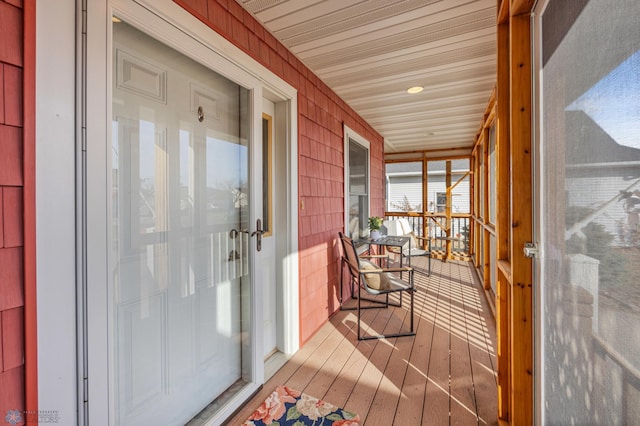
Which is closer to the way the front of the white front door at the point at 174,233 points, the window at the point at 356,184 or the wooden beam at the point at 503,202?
the wooden beam

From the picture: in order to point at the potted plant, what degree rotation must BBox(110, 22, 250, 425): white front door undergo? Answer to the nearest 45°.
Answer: approximately 90° to its left

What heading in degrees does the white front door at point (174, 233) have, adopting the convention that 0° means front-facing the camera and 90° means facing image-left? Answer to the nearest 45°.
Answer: approximately 315°

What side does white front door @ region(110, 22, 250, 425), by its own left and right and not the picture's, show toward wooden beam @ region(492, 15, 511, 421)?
front

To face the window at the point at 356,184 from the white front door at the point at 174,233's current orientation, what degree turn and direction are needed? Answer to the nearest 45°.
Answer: approximately 90° to its left
